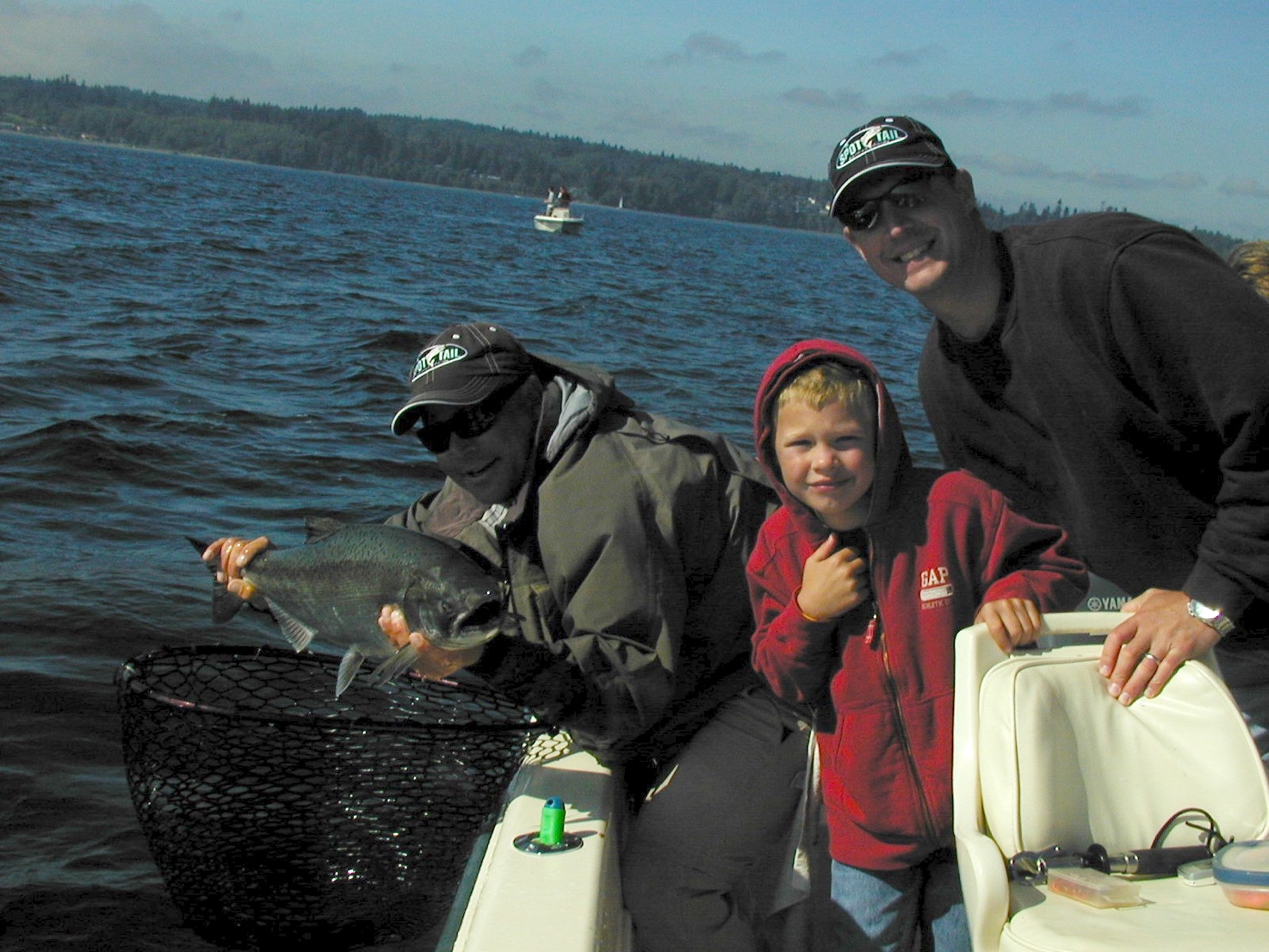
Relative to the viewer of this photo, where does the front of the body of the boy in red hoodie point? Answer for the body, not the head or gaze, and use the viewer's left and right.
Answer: facing the viewer

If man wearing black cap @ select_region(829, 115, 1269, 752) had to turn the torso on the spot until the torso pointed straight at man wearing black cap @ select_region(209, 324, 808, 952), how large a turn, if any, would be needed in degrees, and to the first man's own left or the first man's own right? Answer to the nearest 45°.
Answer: approximately 45° to the first man's own right

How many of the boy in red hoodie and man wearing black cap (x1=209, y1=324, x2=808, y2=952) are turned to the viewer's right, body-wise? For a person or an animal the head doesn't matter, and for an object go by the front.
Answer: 0

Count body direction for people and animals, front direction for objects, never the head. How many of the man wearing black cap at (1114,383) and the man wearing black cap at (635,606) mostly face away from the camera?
0

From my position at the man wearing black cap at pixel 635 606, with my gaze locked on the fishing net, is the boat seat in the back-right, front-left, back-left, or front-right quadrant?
back-left

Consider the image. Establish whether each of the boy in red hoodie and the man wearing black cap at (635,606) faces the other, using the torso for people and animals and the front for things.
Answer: no

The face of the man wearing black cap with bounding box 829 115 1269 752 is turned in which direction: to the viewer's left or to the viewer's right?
to the viewer's left

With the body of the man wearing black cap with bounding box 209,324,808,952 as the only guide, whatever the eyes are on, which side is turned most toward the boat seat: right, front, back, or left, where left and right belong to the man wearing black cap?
left

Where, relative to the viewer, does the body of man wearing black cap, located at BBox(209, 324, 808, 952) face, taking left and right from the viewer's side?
facing the viewer and to the left of the viewer

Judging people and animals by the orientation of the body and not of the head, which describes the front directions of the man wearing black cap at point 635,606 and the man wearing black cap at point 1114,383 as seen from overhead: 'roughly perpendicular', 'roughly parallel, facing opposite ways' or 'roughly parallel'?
roughly parallel

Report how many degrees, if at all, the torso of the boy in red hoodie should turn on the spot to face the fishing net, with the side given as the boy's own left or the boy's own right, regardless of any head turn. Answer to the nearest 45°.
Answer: approximately 90° to the boy's own right
